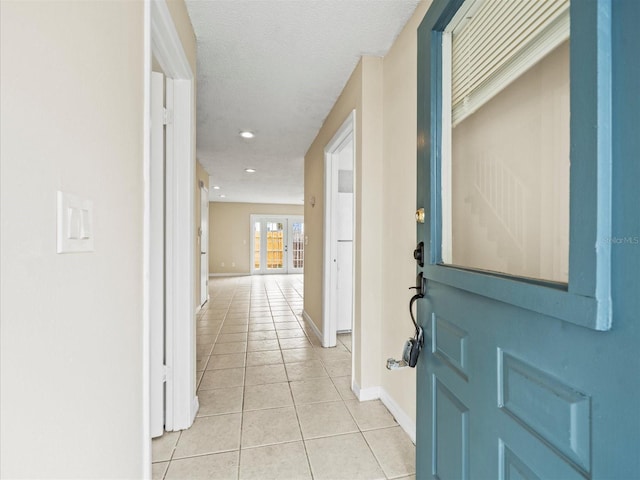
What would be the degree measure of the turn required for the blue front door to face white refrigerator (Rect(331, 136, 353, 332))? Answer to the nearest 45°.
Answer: approximately 90° to its right

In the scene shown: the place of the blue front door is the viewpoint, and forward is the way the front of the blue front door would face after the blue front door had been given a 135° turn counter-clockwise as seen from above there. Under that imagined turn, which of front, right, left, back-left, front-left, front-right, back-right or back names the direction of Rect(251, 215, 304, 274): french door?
back-left

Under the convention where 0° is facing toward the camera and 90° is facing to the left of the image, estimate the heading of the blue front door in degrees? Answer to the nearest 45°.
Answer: approximately 45°

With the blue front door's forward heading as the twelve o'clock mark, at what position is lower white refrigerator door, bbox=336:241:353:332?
The lower white refrigerator door is roughly at 3 o'clock from the blue front door.
